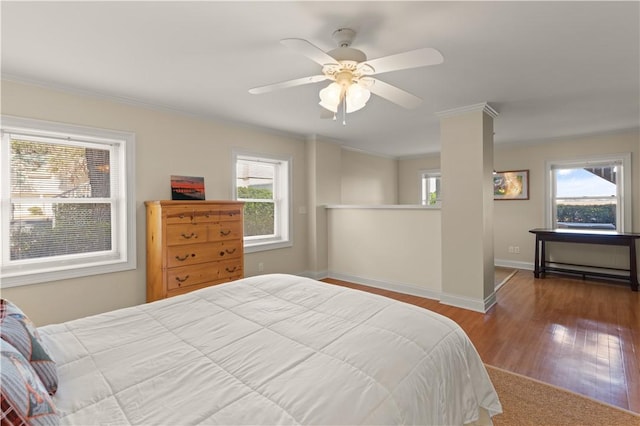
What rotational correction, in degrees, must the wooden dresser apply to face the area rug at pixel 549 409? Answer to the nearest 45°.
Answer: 0° — it already faces it

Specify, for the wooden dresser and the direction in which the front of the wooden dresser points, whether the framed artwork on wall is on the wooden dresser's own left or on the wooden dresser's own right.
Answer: on the wooden dresser's own left

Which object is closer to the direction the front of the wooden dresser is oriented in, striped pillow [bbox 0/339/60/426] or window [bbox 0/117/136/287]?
the striped pillow

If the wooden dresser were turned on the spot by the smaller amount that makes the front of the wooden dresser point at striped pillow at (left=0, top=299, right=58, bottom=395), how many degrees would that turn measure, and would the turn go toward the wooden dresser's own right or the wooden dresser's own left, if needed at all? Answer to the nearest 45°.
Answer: approximately 45° to the wooden dresser's own right

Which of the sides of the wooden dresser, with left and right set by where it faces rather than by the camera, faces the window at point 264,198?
left

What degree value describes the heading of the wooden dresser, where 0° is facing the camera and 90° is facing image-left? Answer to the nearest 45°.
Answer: approximately 315°

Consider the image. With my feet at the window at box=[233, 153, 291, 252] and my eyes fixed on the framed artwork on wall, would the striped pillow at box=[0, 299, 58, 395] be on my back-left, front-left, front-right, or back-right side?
back-right

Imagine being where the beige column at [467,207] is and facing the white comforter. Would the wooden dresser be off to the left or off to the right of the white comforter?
right

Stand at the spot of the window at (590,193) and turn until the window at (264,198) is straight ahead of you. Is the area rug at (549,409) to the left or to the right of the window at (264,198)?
left
